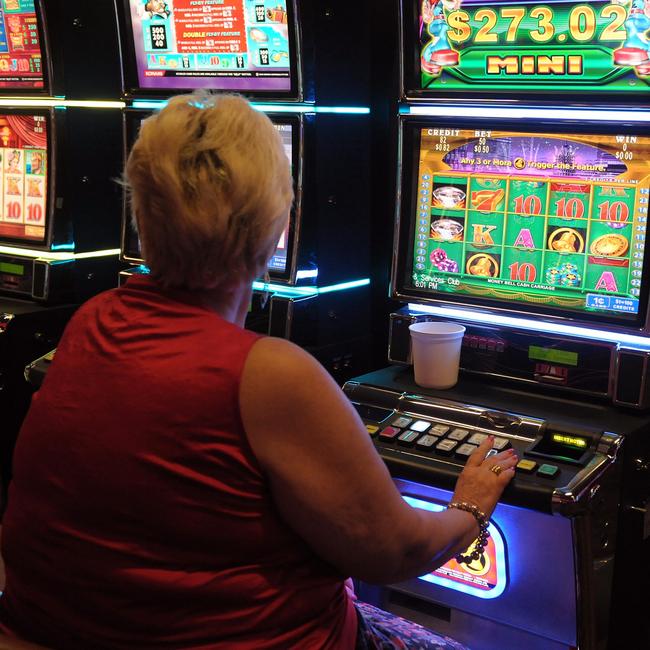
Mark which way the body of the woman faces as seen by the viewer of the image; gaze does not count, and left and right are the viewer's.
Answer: facing away from the viewer and to the right of the viewer

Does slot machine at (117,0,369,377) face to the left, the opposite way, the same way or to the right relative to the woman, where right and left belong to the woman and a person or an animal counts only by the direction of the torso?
the opposite way

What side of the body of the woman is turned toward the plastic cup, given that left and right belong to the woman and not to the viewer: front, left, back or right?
front

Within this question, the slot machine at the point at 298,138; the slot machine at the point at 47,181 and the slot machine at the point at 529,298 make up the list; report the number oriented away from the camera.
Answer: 0

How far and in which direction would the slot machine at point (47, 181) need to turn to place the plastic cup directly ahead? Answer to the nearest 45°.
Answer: approximately 90° to its left

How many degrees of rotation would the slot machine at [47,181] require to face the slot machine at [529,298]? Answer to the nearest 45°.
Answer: approximately 90° to its left

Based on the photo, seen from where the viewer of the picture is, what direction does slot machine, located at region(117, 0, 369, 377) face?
facing the viewer and to the left of the viewer

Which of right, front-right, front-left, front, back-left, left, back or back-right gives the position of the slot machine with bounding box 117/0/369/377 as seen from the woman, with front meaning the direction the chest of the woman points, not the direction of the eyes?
front-left

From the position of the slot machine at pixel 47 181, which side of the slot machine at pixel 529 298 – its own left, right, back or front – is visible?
right

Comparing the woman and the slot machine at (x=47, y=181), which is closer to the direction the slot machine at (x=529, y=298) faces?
the woman

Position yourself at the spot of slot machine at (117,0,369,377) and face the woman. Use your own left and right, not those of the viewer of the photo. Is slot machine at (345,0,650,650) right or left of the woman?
left

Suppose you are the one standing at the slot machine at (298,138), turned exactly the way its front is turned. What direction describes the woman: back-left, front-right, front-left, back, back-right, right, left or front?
front-left

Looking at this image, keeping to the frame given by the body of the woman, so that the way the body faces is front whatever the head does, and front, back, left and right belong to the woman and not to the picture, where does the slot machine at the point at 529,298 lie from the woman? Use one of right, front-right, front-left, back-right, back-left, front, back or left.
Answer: front
